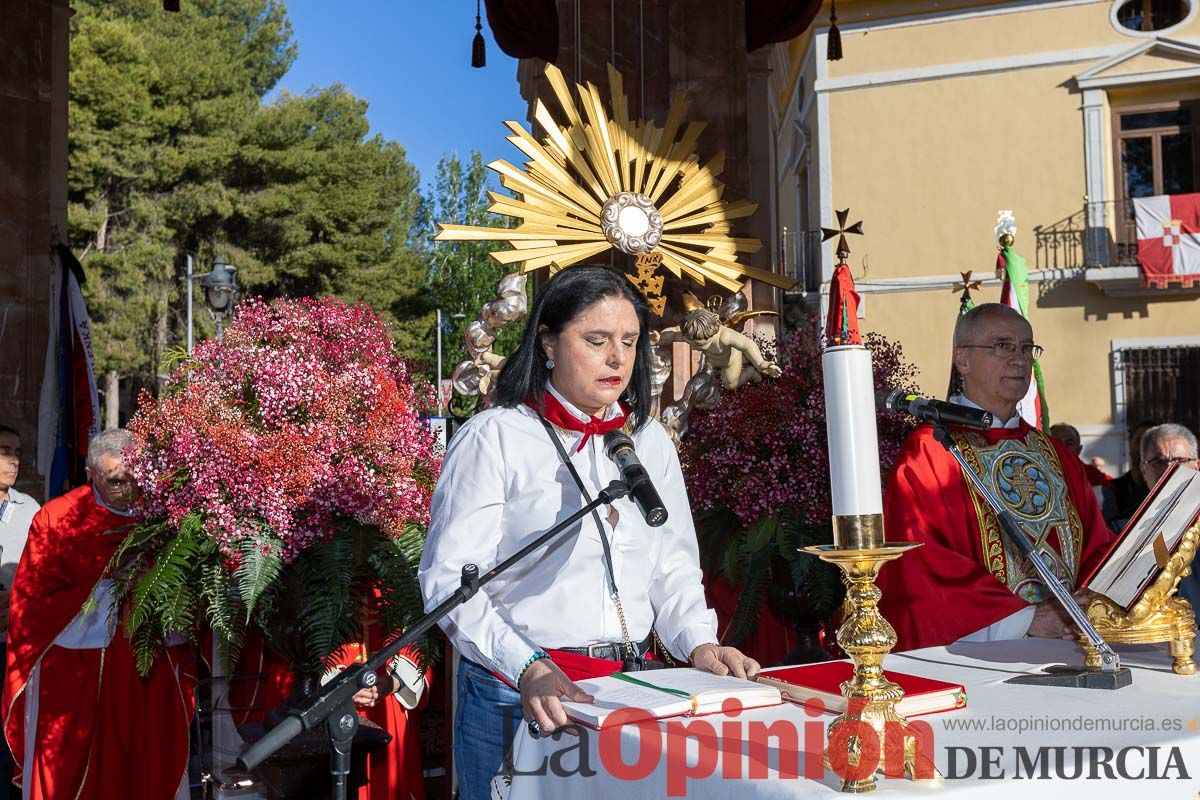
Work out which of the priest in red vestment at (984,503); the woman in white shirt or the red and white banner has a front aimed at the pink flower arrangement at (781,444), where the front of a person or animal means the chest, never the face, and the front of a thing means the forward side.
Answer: the red and white banner

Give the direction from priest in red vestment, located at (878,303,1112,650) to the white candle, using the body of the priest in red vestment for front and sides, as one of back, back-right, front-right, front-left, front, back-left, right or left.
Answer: front-right

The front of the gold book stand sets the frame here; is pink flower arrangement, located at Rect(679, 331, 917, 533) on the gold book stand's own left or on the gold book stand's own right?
on the gold book stand's own right

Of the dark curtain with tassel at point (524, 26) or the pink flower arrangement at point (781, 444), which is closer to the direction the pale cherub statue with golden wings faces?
the pink flower arrangement

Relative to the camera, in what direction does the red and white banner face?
facing the viewer

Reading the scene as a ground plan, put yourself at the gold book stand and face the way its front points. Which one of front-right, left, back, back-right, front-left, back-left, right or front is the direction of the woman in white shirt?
front

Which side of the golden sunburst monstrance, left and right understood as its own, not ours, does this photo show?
front

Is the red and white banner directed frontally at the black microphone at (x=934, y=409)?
yes

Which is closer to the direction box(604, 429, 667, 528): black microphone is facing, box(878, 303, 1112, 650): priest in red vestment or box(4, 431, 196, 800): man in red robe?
the man in red robe

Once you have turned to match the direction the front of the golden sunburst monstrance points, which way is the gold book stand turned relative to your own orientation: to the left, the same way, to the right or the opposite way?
to the right

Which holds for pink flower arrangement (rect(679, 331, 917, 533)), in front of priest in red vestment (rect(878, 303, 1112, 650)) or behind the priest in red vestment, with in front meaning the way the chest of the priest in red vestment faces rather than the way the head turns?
behind

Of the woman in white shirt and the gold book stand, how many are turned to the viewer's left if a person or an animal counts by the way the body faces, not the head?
1

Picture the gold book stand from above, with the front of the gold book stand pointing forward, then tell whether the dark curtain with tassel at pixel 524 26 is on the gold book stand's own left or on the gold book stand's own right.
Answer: on the gold book stand's own right

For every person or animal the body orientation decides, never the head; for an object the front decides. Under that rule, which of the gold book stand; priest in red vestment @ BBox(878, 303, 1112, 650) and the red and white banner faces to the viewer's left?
the gold book stand

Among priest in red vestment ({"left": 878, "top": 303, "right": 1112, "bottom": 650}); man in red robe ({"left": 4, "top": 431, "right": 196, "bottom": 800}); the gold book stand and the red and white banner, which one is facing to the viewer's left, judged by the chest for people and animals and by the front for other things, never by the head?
the gold book stand

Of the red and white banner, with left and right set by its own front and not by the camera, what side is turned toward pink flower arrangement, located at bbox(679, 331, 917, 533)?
front

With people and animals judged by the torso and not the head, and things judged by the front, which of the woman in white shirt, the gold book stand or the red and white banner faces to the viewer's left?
the gold book stand

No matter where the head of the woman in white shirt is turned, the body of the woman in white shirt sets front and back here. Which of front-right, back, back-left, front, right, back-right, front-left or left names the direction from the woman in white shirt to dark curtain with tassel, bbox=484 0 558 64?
back-left

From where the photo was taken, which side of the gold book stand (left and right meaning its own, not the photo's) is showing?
left
